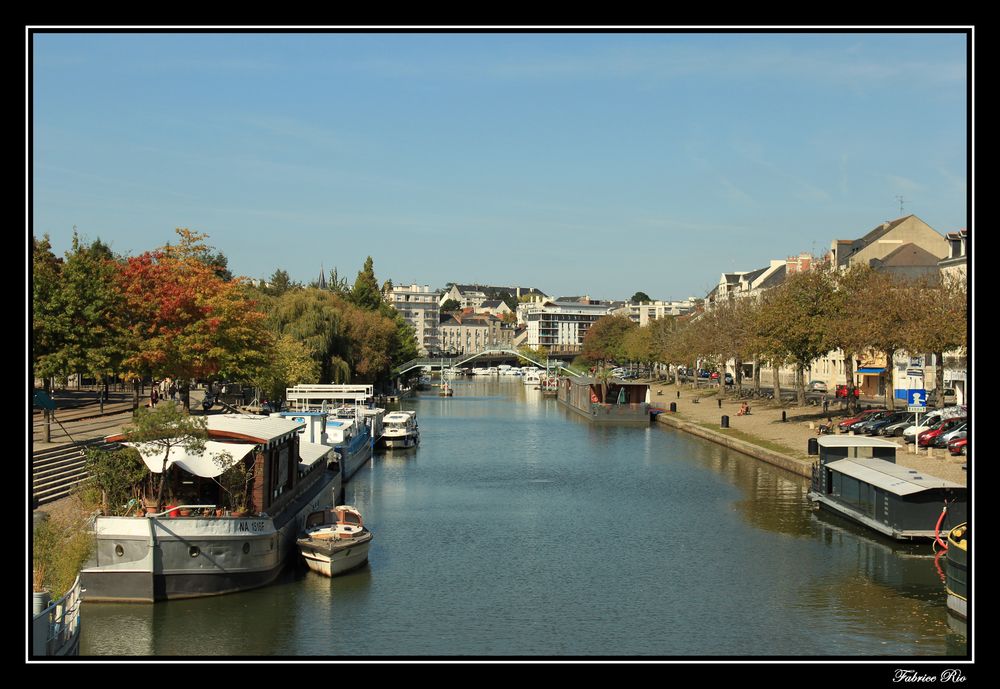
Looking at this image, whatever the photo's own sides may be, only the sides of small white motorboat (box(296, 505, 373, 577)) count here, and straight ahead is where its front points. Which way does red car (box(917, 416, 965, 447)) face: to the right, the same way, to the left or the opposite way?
to the right

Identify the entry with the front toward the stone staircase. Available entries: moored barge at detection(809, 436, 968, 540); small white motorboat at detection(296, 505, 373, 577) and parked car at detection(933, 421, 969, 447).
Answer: the parked car

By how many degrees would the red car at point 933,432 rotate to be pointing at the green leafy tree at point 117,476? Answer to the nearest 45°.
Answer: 0° — it already faces it

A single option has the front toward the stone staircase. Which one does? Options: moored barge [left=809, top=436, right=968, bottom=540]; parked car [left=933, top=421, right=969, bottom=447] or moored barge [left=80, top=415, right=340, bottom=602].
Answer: the parked car

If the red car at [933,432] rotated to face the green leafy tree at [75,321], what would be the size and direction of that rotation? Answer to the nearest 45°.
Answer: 0° — it already faces it

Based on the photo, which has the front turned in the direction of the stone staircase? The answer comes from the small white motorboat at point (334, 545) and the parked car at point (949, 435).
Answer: the parked car

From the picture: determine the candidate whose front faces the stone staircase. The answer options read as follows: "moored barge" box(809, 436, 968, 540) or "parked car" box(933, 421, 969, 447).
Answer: the parked car

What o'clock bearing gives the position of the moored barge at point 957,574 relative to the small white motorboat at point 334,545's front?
The moored barge is roughly at 10 o'clock from the small white motorboat.

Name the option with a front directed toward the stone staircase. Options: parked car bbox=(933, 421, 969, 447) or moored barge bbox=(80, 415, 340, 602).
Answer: the parked car
